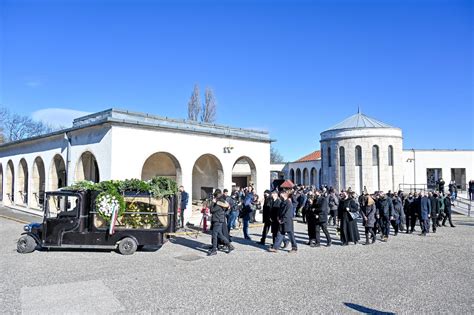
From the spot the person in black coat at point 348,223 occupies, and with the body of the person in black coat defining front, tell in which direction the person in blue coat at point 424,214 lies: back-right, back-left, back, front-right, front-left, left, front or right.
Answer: back

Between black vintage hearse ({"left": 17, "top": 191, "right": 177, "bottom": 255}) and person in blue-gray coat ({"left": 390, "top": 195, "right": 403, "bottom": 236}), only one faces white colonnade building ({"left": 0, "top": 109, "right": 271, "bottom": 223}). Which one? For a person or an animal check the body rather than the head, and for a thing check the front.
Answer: the person in blue-gray coat

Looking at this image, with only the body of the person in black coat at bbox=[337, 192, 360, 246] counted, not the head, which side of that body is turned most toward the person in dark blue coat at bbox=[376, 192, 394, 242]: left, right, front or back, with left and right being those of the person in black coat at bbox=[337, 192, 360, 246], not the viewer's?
back

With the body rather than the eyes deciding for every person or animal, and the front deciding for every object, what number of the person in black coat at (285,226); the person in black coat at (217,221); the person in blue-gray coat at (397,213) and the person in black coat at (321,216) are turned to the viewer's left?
4

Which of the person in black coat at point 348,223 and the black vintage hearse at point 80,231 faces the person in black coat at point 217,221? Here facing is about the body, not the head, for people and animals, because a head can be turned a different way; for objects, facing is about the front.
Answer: the person in black coat at point 348,223

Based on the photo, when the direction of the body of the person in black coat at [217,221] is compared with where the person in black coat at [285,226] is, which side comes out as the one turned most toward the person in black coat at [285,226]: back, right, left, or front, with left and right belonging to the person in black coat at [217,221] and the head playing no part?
back

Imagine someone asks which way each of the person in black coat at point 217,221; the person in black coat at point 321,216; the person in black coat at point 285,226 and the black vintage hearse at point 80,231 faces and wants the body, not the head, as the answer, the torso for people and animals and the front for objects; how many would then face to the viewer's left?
4

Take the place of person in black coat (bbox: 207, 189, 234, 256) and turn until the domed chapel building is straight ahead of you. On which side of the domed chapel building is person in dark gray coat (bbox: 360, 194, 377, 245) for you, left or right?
right

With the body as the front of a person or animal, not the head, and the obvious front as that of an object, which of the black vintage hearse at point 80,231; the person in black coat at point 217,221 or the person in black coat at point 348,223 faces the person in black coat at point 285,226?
the person in black coat at point 348,223

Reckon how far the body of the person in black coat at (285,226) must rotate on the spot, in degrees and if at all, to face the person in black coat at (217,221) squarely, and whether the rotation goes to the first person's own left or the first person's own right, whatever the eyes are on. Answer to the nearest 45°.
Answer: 0° — they already face them

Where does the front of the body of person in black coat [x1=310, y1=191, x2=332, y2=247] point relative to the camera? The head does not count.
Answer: to the viewer's left

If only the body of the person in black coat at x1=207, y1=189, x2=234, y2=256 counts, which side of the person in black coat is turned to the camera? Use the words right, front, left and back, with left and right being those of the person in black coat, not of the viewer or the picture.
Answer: left

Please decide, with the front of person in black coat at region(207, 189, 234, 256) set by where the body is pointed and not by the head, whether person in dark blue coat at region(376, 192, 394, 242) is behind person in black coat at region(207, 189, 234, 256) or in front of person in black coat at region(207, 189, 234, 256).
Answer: behind

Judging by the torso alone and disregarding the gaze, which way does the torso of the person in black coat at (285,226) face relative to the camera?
to the viewer's left

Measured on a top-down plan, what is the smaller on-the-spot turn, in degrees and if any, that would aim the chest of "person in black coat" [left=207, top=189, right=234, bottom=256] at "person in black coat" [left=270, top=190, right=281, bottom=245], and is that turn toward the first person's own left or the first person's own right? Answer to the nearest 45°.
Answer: approximately 135° to the first person's own right

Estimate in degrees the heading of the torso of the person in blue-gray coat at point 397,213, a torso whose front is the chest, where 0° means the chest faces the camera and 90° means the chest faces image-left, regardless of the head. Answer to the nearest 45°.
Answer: approximately 90°

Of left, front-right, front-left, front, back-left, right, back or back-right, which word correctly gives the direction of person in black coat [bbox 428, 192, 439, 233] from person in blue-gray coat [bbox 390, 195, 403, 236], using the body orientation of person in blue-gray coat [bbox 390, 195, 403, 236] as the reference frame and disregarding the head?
back-right

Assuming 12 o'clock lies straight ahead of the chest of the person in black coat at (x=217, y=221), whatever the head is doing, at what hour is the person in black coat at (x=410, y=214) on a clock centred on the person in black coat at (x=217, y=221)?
the person in black coat at (x=410, y=214) is roughly at 5 o'clock from the person in black coat at (x=217, y=221).

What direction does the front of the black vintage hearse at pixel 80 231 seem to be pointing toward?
to the viewer's left
